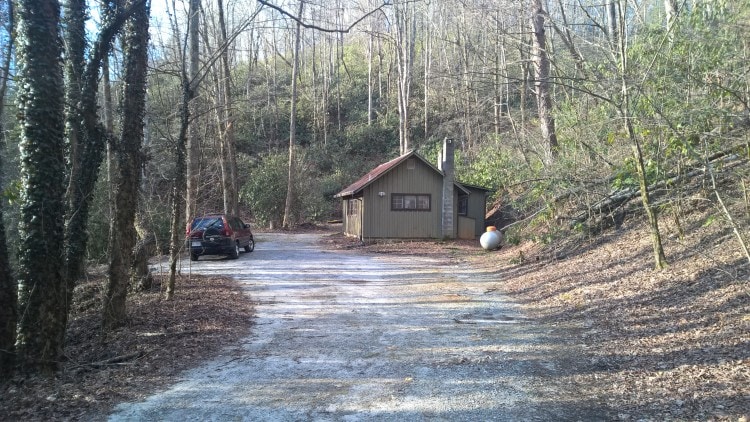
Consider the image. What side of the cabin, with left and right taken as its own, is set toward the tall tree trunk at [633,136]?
left

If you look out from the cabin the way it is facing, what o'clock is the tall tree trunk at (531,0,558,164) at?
The tall tree trunk is roughly at 8 o'clock from the cabin.

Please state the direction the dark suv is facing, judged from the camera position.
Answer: facing away from the viewer and to the right of the viewer

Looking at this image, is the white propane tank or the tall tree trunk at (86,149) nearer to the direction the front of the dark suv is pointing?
the white propane tank

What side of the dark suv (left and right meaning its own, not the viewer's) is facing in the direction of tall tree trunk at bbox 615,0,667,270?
right

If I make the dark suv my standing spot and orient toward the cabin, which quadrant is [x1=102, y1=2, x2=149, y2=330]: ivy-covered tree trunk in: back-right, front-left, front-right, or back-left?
back-right

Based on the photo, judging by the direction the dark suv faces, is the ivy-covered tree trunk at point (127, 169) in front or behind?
behind

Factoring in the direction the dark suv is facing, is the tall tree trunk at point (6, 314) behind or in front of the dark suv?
behind

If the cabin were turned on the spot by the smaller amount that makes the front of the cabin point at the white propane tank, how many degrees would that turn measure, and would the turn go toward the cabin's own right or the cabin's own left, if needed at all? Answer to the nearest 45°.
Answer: approximately 135° to the cabin's own left
